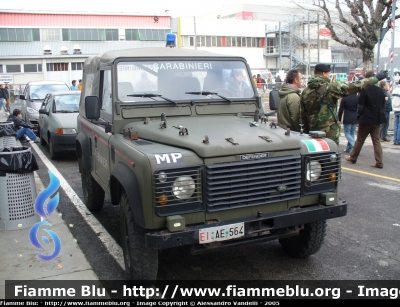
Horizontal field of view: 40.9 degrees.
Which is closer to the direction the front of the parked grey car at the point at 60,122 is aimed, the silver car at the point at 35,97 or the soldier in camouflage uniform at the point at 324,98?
the soldier in camouflage uniform

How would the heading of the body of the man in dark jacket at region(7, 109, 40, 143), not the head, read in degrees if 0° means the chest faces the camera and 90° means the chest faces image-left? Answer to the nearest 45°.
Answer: approximately 270°

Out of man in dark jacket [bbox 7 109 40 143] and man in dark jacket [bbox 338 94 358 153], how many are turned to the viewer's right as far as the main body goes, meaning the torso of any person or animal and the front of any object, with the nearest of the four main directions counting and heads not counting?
1

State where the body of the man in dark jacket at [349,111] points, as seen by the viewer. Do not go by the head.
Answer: away from the camera

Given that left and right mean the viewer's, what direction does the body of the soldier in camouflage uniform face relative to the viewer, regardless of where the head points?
facing away from the viewer and to the right of the viewer

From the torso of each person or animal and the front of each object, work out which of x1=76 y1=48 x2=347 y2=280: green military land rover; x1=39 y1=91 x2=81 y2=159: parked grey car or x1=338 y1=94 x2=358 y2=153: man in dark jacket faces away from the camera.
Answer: the man in dark jacket
